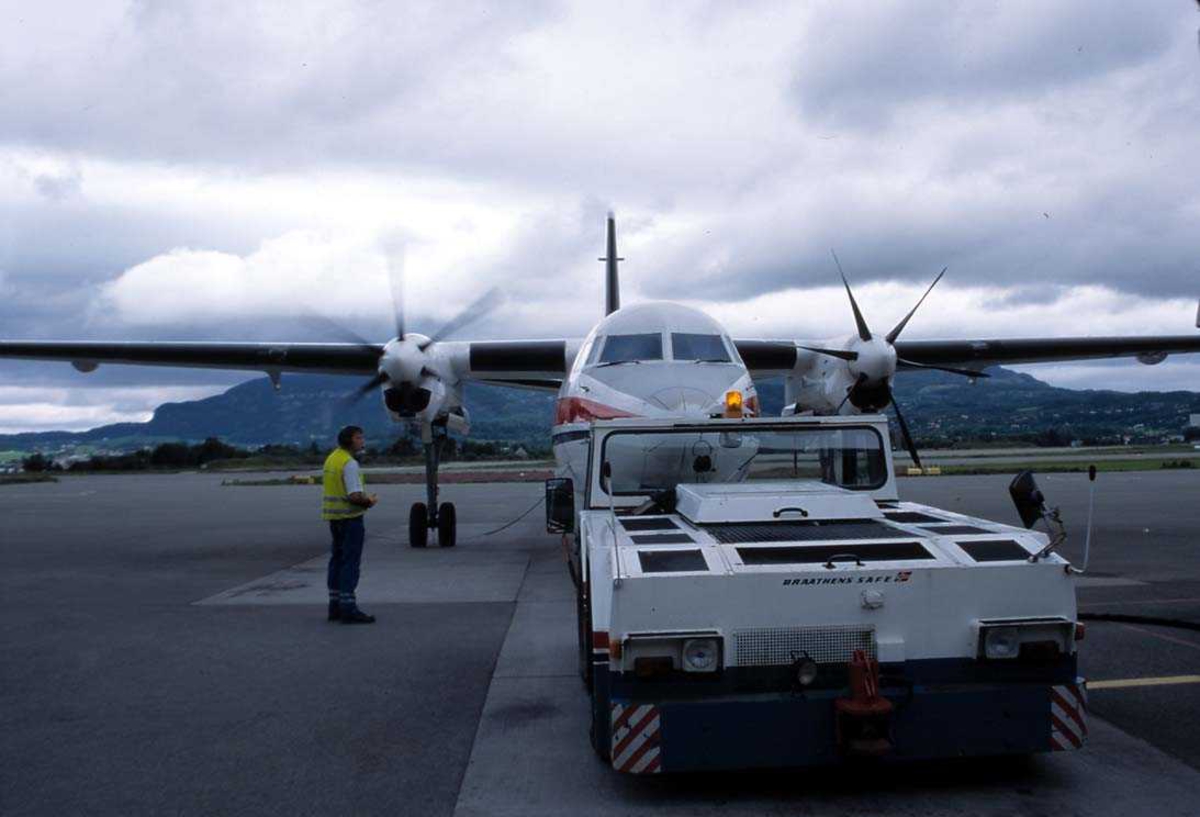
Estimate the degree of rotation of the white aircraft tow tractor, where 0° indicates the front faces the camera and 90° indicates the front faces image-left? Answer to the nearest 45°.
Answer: approximately 0°

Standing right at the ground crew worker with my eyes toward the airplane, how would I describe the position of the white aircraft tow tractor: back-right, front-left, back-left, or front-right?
back-right

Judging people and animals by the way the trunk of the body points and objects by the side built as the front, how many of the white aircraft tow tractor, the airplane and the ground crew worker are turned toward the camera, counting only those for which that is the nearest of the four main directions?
2

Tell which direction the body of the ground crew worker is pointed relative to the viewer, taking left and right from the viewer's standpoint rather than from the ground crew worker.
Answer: facing to the right of the viewer

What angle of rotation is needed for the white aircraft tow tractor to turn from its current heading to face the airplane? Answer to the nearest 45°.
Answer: approximately 180°

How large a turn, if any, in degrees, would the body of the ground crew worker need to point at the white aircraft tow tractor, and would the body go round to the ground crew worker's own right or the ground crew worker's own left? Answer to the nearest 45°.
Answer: approximately 90° to the ground crew worker's own right

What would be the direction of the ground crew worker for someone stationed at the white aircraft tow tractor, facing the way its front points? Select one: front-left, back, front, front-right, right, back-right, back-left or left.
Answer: back-right

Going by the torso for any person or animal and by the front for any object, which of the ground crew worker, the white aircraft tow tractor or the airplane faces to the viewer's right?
the ground crew worker

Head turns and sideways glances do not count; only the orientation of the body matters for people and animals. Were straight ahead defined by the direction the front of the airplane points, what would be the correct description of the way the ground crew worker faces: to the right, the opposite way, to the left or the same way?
to the left
